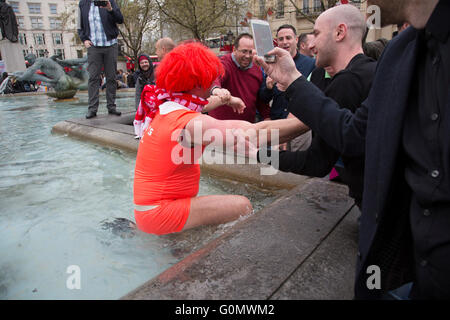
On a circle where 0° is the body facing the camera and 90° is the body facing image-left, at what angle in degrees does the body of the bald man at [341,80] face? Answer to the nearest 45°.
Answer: approximately 90°

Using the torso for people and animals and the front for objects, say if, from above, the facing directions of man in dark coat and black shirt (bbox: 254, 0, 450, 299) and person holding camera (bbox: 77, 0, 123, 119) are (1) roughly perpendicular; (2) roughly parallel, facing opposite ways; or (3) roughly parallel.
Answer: roughly perpendicular

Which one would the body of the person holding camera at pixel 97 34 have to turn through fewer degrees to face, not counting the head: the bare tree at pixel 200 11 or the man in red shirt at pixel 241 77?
the man in red shirt

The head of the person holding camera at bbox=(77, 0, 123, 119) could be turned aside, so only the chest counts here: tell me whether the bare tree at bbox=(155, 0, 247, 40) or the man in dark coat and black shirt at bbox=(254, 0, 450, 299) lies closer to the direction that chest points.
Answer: the man in dark coat and black shirt

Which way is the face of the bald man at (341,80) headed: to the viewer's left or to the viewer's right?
to the viewer's left

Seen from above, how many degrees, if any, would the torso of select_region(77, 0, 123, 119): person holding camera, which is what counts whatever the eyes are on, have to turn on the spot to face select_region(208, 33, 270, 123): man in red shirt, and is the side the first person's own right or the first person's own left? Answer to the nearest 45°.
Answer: approximately 45° to the first person's own left
